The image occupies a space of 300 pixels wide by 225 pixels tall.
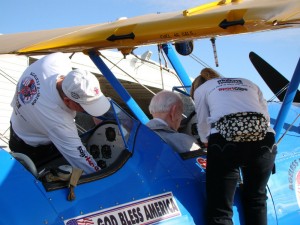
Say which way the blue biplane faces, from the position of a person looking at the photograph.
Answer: facing away from the viewer and to the right of the viewer

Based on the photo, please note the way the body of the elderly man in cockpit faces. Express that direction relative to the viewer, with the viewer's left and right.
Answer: facing away from the viewer and to the right of the viewer

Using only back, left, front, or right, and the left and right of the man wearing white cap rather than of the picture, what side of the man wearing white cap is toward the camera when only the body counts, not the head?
right

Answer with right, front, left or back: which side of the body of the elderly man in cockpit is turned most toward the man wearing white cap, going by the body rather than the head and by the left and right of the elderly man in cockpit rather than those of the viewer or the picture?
back
